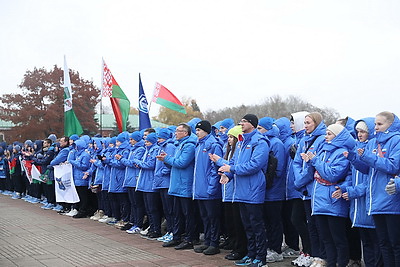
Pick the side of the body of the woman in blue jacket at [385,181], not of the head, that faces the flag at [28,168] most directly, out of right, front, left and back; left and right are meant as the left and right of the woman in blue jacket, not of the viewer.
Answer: right

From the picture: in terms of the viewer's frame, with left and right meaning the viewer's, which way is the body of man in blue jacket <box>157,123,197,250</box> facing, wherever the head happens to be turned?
facing to the left of the viewer

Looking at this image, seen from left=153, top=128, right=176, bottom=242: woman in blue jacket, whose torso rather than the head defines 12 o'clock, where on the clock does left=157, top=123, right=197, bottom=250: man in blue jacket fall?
The man in blue jacket is roughly at 8 o'clock from the woman in blue jacket.

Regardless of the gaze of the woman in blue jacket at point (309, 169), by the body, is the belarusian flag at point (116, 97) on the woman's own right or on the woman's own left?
on the woman's own right

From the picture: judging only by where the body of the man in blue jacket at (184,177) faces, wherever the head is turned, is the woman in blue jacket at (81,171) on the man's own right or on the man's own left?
on the man's own right

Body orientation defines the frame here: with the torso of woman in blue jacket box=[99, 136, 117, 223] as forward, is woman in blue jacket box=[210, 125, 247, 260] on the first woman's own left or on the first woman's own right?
on the first woman's own left

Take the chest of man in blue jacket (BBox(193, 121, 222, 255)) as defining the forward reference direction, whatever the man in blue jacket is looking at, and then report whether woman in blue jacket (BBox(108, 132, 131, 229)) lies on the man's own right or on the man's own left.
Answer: on the man's own right

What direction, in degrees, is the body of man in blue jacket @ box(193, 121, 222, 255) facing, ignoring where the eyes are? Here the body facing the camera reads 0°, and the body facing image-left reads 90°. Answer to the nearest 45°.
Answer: approximately 45°

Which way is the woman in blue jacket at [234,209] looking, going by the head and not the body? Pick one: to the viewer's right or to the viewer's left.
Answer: to the viewer's left
